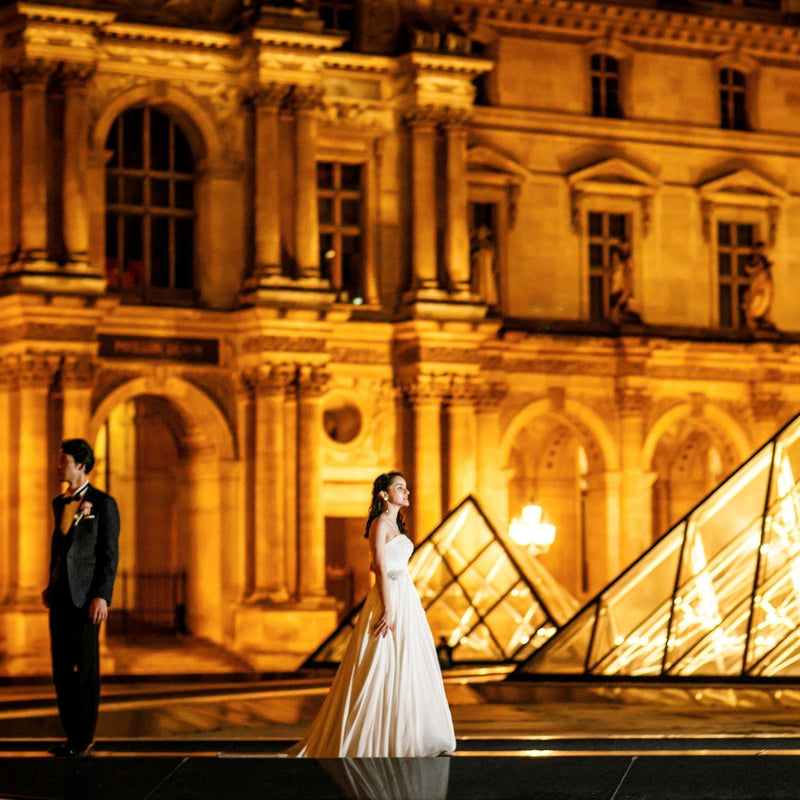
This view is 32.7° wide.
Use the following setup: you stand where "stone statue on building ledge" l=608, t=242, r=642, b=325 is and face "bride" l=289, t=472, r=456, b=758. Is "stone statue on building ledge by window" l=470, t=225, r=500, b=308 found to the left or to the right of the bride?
right

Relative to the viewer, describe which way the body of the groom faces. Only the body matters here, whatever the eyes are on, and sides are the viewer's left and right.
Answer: facing the viewer and to the left of the viewer

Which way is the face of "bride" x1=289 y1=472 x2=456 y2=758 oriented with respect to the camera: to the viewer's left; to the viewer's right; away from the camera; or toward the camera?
to the viewer's right

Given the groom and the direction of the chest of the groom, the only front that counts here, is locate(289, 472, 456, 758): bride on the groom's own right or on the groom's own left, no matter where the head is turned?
on the groom's own left

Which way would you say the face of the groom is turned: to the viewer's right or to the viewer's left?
to the viewer's left

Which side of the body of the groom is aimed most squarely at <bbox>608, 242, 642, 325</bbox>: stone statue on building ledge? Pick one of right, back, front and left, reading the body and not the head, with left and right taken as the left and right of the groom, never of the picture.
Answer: back

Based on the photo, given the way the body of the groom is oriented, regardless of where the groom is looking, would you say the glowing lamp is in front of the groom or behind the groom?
behind

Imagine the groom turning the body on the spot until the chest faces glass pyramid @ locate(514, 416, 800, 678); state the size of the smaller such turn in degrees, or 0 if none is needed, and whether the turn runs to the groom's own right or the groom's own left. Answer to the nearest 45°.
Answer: approximately 180°

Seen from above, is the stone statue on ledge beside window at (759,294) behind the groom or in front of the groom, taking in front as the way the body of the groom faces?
behind

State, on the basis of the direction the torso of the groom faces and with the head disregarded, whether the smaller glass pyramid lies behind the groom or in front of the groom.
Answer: behind
